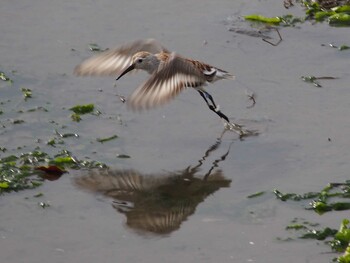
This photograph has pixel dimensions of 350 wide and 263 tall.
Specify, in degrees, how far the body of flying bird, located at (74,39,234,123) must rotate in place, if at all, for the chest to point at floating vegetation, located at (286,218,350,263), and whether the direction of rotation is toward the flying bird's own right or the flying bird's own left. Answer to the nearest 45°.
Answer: approximately 135° to the flying bird's own left

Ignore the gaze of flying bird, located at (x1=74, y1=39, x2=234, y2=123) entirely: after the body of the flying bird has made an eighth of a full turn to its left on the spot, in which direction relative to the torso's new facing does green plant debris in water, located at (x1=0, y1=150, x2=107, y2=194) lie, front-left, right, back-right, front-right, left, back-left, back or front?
front

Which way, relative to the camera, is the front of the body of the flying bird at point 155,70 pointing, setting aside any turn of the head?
to the viewer's left

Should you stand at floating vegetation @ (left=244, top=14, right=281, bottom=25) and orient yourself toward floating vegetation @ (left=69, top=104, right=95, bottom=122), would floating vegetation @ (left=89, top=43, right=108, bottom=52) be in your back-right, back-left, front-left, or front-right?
front-right

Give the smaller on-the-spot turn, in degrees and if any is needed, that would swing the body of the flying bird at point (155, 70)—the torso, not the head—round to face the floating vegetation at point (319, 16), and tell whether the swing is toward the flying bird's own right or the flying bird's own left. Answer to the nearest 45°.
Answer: approximately 135° to the flying bird's own right

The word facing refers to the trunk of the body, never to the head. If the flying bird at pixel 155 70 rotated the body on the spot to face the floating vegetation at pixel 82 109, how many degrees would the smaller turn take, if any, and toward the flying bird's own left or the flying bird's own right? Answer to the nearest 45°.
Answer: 0° — it already faces it

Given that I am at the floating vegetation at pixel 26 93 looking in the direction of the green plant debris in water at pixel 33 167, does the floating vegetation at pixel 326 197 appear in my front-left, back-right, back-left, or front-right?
front-left

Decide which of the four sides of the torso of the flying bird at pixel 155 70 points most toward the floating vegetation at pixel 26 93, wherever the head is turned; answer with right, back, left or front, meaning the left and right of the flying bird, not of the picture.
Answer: front

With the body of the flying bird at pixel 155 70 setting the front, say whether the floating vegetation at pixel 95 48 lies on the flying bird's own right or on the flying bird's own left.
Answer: on the flying bird's own right

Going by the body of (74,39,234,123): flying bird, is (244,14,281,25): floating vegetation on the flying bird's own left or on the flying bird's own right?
on the flying bird's own right
